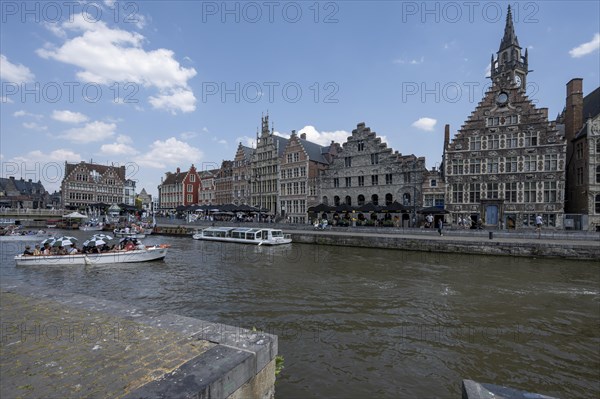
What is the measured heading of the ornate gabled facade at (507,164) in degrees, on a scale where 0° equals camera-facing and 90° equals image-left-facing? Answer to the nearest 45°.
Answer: approximately 0°

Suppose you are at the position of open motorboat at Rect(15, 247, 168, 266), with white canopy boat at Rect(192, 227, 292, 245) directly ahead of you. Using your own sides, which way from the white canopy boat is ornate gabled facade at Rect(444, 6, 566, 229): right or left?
right

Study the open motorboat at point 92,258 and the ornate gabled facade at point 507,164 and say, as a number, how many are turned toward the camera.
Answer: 1

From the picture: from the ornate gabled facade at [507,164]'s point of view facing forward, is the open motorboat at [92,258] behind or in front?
in front

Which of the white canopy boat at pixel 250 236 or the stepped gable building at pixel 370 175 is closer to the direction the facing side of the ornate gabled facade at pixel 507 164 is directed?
the white canopy boat

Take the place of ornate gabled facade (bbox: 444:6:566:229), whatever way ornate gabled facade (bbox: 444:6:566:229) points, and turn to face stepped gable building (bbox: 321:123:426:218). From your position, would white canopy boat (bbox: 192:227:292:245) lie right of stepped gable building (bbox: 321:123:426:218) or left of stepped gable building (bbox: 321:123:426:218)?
left

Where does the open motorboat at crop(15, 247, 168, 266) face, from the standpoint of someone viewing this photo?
facing to the right of the viewer

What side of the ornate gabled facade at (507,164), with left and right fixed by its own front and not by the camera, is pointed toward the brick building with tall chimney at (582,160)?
left

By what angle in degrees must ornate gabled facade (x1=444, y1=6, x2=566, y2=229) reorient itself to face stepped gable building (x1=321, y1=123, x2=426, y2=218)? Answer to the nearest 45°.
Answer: approximately 90° to its right

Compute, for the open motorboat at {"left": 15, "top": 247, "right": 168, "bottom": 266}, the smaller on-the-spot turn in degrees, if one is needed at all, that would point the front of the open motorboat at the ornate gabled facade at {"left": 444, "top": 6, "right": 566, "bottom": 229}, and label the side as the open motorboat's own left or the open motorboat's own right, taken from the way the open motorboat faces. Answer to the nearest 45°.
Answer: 0° — it already faces it
